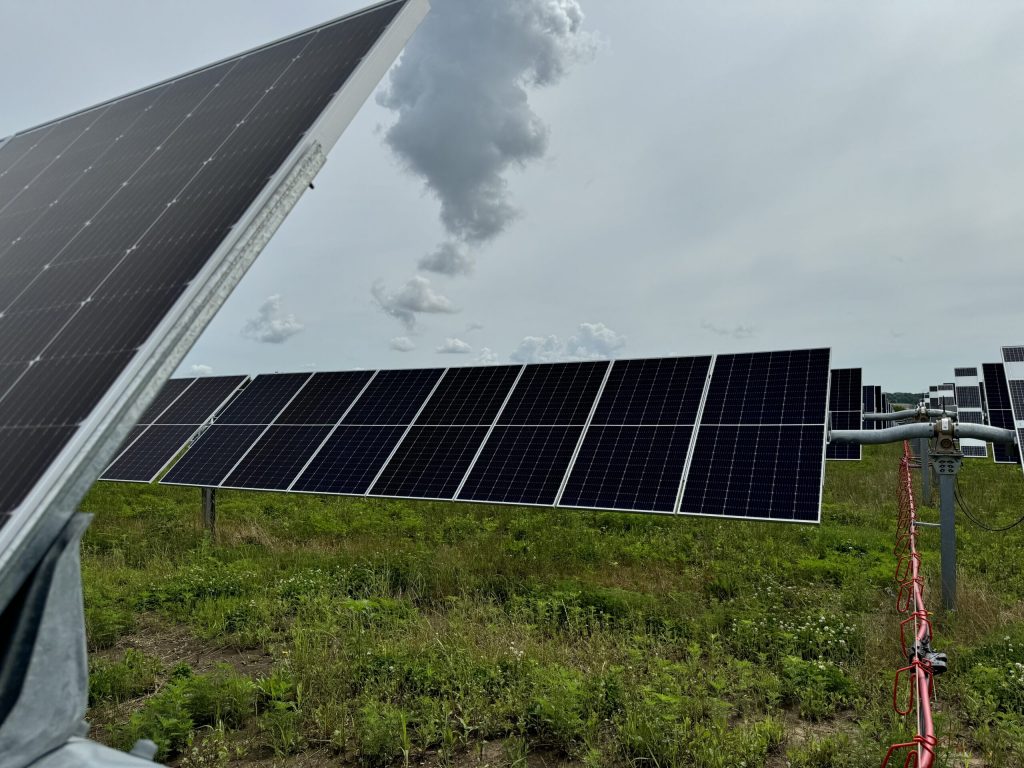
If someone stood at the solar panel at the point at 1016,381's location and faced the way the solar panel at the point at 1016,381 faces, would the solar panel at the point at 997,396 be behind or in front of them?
behind

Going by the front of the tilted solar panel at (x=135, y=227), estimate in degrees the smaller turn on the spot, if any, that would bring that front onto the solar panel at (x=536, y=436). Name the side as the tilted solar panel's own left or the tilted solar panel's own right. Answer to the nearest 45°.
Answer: approximately 180°

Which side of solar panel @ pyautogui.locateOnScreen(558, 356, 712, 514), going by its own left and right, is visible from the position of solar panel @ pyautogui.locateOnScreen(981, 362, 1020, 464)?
back

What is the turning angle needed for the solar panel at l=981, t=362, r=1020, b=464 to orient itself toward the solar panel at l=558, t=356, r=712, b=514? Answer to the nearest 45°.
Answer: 0° — it already faces it

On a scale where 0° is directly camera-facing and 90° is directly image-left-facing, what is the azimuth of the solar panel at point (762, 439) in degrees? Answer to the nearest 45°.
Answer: approximately 0°

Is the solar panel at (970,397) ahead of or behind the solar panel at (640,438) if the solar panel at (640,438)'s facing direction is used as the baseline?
behind

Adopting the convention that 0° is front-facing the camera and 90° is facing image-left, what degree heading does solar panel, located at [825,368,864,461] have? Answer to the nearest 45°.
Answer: approximately 0°
